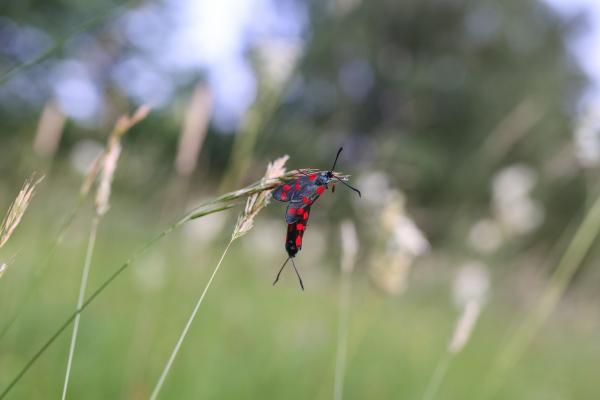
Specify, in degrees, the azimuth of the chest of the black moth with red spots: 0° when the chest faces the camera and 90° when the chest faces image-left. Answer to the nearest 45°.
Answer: approximately 270°
